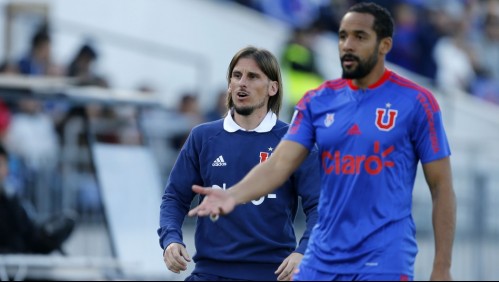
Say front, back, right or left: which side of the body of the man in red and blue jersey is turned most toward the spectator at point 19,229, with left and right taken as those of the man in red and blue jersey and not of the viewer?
right

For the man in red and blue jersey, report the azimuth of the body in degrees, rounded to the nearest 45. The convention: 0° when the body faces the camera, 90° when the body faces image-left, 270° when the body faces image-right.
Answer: approximately 45°

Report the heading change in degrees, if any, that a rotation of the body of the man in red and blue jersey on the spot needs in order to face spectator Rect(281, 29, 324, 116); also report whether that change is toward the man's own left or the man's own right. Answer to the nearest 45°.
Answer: approximately 135° to the man's own right

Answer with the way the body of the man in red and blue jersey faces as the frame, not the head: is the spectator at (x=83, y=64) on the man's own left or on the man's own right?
on the man's own right
